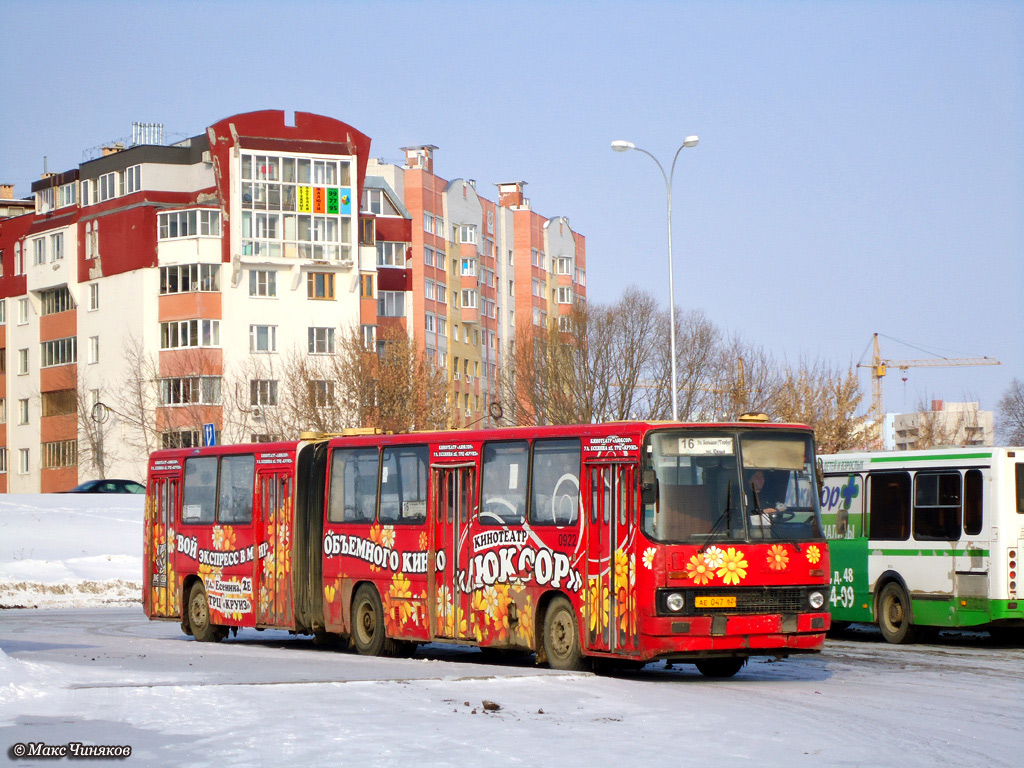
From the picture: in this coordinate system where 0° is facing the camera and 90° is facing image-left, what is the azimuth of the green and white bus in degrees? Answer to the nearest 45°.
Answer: approximately 135°

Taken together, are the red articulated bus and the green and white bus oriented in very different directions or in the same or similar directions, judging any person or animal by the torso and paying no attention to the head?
very different directions

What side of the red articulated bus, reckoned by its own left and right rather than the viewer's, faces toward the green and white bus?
left

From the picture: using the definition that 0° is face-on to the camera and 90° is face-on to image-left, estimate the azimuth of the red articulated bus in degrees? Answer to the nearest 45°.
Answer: approximately 315°
